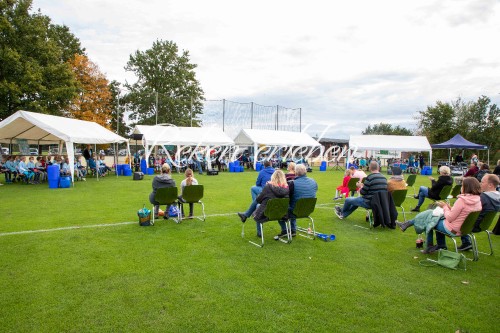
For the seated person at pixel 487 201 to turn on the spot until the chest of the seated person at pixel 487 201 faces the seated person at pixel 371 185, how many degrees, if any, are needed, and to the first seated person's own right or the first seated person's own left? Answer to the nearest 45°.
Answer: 0° — they already face them

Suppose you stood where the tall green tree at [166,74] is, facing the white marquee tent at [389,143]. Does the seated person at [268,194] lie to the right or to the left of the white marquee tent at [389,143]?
right

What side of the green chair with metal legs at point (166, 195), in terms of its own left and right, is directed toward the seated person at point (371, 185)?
right

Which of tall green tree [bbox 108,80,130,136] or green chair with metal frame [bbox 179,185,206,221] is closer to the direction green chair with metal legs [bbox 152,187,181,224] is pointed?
the tall green tree

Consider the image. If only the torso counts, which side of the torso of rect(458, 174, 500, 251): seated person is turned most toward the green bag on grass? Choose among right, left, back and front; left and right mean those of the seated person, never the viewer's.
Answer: left

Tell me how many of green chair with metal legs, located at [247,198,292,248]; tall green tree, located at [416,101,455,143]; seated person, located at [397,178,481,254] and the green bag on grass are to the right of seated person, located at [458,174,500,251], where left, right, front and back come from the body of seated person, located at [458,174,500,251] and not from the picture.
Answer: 1

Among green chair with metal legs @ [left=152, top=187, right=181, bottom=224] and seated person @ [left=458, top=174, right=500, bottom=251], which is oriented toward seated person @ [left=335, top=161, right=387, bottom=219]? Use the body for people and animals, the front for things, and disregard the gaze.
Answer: seated person @ [left=458, top=174, right=500, bottom=251]

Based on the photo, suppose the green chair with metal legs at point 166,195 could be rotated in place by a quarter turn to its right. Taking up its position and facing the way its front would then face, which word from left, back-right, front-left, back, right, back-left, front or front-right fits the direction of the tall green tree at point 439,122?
front-left

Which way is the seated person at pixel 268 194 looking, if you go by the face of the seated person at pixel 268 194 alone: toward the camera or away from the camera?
away from the camera

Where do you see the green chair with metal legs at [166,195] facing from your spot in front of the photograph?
facing away from the viewer

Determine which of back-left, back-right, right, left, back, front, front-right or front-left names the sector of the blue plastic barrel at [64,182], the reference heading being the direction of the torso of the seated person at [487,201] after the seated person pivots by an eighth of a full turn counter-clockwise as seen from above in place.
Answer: front-right

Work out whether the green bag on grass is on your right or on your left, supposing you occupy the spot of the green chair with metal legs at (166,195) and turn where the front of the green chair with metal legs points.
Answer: on your right

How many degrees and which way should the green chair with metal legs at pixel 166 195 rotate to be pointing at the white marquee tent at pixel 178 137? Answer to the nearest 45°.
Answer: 0° — it already faces it

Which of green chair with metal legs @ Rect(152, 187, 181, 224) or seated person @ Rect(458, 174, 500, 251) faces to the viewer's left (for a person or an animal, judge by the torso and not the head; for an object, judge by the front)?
the seated person

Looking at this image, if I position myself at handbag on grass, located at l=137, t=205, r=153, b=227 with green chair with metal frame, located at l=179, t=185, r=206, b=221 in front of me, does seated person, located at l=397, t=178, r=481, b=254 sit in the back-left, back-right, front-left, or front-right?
front-right

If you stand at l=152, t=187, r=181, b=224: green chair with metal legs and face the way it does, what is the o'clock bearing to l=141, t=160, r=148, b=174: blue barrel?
The blue barrel is roughly at 12 o'clock from the green chair with metal legs.

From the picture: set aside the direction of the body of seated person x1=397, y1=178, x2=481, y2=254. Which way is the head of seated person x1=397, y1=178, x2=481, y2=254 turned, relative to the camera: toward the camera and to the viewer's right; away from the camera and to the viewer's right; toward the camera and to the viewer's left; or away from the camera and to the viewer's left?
away from the camera and to the viewer's left

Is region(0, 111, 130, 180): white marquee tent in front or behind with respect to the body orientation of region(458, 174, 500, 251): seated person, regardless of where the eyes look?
in front

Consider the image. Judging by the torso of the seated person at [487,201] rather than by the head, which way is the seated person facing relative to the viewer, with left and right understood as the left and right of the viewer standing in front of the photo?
facing to the left of the viewer

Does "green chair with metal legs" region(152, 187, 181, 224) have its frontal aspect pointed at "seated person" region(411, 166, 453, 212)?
no

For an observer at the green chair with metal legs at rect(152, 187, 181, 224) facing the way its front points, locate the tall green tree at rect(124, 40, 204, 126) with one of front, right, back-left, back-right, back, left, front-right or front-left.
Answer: front
